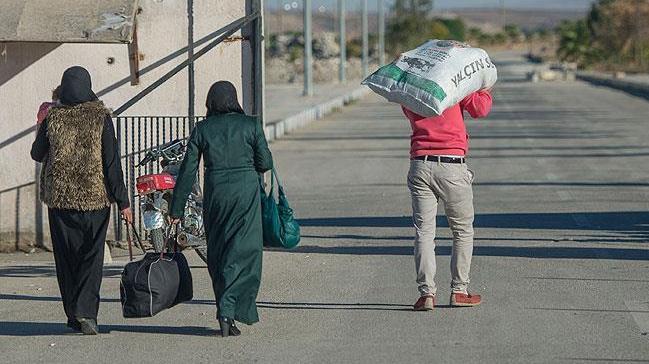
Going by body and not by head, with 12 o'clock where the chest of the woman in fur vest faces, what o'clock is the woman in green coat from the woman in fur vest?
The woman in green coat is roughly at 4 o'clock from the woman in fur vest.

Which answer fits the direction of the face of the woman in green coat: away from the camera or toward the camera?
away from the camera

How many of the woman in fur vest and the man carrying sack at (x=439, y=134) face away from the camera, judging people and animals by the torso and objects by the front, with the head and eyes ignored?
2

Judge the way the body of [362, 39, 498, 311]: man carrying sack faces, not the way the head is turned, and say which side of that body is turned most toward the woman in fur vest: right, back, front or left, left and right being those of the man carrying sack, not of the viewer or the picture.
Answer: left

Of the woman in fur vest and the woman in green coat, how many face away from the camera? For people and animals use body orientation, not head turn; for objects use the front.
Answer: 2

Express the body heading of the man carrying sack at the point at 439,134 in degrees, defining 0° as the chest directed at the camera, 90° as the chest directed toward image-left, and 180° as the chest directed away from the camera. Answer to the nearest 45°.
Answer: approximately 180°

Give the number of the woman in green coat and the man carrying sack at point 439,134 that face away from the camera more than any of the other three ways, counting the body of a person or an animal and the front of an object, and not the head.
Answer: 2

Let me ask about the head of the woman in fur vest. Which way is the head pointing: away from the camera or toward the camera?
away from the camera

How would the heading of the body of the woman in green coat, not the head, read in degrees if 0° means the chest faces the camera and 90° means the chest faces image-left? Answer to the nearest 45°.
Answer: approximately 180°

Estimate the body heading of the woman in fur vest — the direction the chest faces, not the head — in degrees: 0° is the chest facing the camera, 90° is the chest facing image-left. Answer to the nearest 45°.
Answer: approximately 180°
